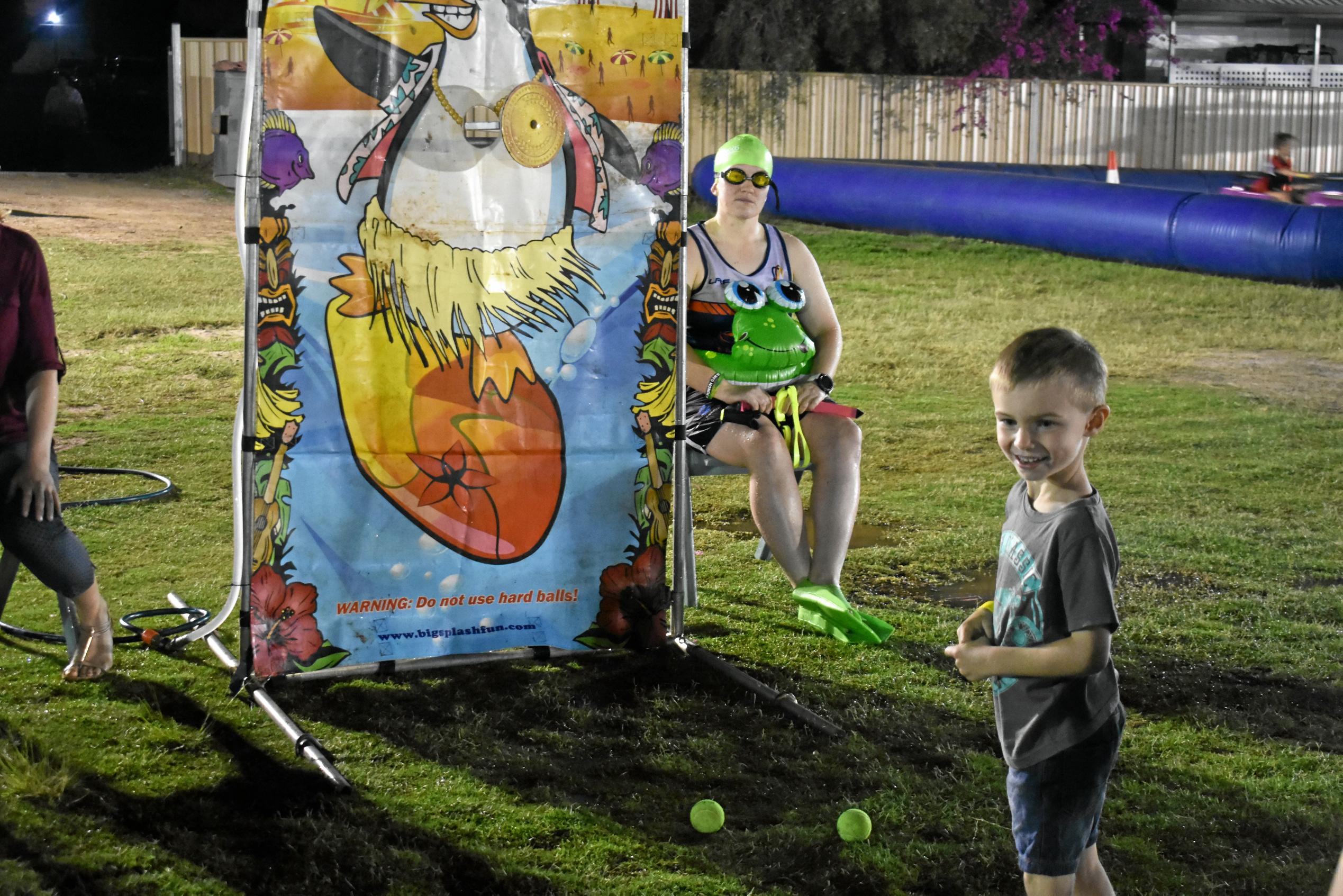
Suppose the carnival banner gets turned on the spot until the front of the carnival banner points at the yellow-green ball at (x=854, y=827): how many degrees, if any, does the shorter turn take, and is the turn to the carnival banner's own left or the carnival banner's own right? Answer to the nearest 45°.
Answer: approximately 45° to the carnival banner's own left

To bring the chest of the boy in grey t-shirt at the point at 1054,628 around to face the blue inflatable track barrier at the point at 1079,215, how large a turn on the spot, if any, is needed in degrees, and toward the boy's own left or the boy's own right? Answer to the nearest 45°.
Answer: approximately 135° to the boy's own right

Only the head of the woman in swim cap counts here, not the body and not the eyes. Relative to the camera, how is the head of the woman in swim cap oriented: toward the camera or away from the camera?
toward the camera

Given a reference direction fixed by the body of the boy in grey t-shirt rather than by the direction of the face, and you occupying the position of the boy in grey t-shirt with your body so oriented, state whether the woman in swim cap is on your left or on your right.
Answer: on your right

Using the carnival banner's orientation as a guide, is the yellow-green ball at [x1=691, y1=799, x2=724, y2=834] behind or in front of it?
in front

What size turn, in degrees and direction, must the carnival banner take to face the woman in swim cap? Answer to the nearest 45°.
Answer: approximately 135° to its left

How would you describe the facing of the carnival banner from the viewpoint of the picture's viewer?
facing the viewer

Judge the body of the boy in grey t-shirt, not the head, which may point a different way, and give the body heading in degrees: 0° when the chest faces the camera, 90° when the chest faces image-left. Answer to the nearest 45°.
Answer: approximately 45°

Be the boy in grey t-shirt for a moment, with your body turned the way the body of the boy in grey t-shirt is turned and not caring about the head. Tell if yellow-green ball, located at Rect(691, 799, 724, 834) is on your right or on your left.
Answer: on your right
